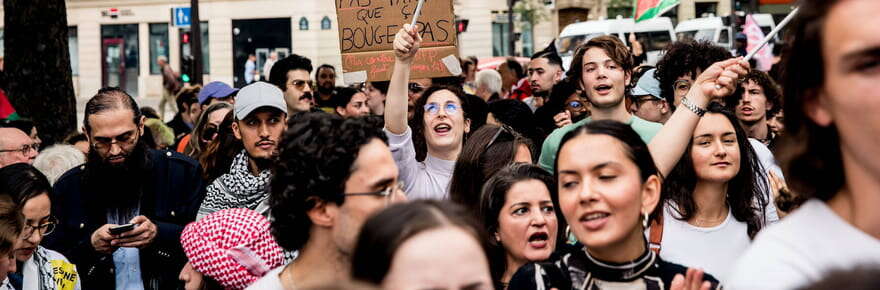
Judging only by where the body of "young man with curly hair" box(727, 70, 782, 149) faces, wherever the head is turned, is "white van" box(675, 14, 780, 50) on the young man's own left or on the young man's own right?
on the young man's own right

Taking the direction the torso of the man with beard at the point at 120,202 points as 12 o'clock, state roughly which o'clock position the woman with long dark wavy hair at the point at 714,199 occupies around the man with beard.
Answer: The woman with long dark wavy hair is roughly at 10 o'clock from the man with beard.

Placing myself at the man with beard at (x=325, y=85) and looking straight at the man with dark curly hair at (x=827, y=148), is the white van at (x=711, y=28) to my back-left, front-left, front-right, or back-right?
back-left

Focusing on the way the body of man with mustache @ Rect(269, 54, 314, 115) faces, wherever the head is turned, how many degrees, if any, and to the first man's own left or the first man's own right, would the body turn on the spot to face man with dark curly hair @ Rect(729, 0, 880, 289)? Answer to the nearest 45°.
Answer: approximately 45° to the first man's own right

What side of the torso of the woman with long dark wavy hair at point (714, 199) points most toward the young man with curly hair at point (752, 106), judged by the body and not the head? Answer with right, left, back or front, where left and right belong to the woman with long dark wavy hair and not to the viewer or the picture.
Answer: back

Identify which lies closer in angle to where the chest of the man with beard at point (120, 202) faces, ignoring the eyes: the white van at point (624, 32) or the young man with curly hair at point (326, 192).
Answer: the young man with curly hair

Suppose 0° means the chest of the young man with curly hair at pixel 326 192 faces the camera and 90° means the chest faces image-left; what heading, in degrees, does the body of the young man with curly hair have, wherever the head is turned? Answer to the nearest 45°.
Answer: approximately 270°

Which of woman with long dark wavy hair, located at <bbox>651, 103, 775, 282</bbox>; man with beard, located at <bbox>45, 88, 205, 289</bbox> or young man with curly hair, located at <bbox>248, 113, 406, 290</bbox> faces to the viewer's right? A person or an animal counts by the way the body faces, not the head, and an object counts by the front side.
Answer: the young man with curly hair

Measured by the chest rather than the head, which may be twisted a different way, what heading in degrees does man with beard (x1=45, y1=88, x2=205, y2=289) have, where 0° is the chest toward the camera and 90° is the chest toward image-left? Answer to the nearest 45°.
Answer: approximately 0°

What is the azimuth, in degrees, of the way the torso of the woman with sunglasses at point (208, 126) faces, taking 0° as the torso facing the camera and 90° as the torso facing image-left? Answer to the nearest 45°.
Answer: approximately 315°

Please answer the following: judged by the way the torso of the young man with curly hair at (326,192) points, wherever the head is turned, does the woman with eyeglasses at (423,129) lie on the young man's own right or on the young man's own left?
on the young man's own left

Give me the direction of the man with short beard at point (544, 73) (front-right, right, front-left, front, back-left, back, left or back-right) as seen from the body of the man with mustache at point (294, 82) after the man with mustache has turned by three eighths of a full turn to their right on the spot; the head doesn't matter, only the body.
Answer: back-right
